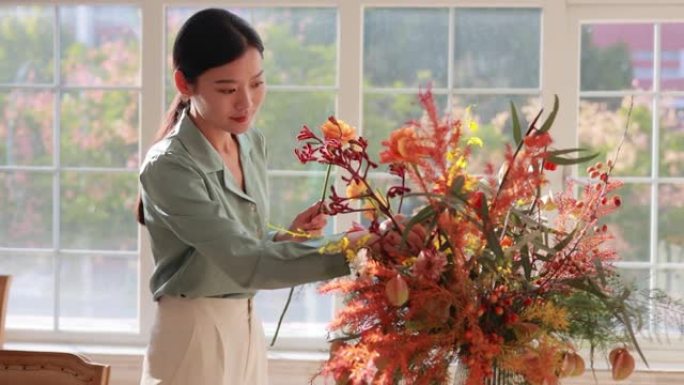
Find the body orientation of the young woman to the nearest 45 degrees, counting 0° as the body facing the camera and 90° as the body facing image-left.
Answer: approximately 315°

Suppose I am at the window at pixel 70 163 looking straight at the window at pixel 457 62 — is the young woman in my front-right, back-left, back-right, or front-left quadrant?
front-right

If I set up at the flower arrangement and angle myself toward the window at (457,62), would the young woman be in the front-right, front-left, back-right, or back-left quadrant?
front-left

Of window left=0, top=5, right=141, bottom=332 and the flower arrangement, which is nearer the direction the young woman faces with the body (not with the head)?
the flower arrangement

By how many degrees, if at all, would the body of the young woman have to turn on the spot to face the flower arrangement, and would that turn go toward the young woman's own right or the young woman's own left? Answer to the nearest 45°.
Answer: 0° — they already face it

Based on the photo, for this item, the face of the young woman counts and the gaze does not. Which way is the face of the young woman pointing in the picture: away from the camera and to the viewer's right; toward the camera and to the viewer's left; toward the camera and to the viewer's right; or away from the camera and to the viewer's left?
toward the camera and to the viewer's right

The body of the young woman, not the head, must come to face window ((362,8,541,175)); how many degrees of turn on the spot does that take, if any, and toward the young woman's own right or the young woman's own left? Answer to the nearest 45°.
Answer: approximately 90° to the young woman's own left
